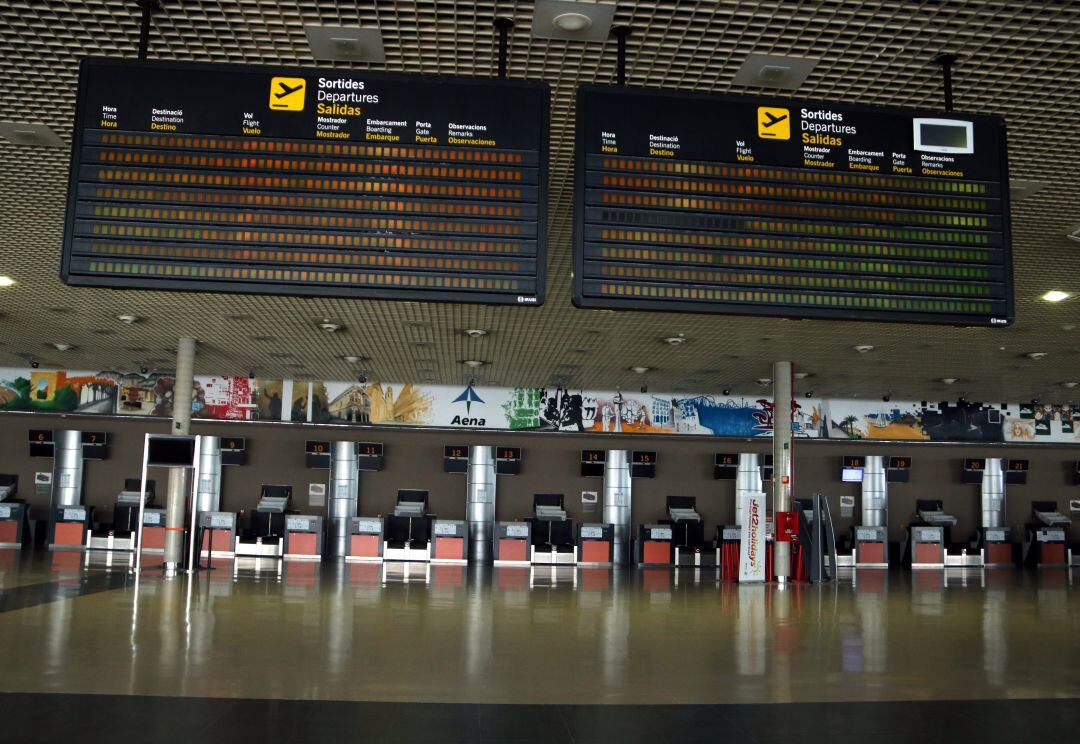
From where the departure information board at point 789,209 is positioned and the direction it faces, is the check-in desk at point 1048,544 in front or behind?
behind

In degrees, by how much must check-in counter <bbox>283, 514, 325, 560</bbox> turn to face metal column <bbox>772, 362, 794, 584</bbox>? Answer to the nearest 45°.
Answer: approximately 45° to its left

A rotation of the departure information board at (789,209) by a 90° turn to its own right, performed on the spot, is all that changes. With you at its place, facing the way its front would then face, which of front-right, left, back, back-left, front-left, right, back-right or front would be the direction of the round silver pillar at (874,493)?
right

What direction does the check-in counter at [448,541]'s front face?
toward the camera

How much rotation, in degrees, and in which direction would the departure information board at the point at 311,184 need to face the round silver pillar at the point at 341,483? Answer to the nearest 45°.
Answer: approximately 180°

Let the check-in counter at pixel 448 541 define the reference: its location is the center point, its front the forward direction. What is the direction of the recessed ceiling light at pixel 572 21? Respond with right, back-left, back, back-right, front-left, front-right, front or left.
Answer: front

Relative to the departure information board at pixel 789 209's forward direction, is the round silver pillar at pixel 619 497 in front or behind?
behind

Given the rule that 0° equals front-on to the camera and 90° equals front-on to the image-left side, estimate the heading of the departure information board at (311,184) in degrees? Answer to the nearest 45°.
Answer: approximately 0°

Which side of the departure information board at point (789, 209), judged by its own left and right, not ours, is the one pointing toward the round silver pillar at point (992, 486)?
back

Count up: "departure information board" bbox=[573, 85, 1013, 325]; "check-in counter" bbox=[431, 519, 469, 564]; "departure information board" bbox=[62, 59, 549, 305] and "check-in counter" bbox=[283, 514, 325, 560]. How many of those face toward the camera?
4

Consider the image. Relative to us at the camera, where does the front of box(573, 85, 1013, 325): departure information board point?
facing the viewer

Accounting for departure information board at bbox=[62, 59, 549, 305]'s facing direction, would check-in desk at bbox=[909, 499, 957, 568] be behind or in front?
behind

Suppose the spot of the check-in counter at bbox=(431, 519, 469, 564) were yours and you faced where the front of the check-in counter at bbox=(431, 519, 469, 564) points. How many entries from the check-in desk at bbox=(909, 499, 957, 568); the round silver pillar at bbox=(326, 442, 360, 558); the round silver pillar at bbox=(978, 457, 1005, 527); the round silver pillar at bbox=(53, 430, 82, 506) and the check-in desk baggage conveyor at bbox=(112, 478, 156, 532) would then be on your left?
2

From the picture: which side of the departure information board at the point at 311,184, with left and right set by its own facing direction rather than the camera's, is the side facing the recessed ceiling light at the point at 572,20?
left
